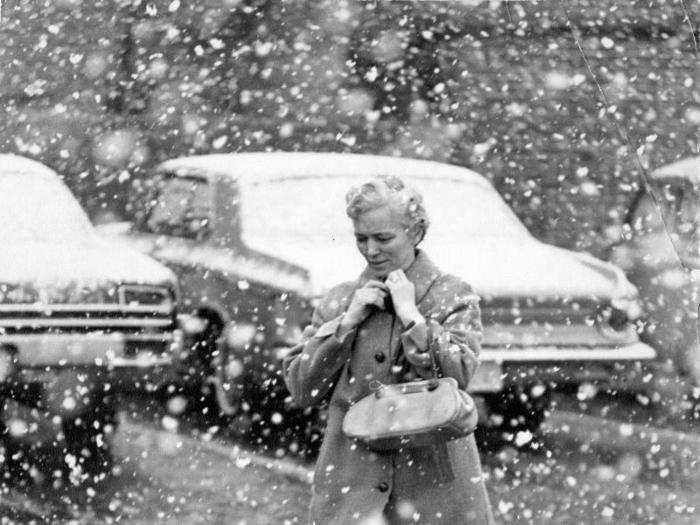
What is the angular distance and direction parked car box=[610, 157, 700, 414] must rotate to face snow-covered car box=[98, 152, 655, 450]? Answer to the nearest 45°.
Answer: approximately 90° to its right

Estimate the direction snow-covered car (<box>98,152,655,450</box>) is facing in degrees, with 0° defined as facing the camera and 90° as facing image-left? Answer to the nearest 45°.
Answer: approximately 315°

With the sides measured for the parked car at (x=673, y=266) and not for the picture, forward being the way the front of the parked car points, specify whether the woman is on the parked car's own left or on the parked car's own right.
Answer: on the parked car's own right

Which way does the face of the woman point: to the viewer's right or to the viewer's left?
to the viewer's left

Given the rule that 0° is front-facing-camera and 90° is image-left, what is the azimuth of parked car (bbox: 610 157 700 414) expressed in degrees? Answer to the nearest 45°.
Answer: approximately 315°

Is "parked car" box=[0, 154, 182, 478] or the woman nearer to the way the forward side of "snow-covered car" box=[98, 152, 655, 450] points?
the woman

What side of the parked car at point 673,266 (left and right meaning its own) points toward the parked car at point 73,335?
right
